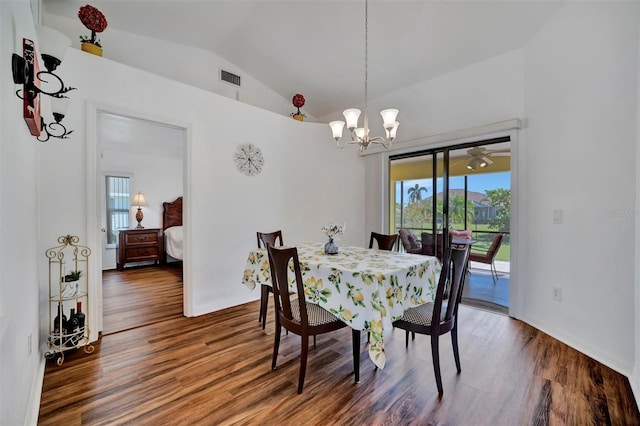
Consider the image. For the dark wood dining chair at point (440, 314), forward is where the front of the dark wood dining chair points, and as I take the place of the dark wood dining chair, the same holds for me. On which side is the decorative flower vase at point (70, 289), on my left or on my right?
on my left

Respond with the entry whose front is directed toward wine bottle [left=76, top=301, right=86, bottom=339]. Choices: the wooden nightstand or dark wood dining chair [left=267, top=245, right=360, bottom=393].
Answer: the wooden nightstand

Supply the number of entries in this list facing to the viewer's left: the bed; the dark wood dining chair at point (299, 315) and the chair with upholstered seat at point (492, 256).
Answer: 1

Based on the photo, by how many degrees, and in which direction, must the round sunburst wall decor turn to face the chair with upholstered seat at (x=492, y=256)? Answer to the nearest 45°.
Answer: approximately 90° to its left

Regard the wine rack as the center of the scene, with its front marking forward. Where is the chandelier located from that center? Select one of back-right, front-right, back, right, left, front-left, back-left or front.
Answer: front

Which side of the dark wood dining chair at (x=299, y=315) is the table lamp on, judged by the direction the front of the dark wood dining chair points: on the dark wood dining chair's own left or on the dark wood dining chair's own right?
on the dark wood dining chair's own left

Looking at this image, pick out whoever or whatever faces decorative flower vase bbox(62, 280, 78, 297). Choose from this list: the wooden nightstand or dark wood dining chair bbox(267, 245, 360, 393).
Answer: the wooden nightstand

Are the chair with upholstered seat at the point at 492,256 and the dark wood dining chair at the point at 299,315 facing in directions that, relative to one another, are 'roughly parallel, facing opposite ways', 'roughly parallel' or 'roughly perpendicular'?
roughly perpendicular

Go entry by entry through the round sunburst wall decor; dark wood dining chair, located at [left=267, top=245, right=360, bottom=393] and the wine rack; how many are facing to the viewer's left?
0

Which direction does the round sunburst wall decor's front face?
toward the camera

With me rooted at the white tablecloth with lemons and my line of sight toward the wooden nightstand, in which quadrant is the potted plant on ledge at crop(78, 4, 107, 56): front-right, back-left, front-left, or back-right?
front-left

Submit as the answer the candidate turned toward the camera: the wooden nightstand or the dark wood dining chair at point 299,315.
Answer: the wooden nightstand

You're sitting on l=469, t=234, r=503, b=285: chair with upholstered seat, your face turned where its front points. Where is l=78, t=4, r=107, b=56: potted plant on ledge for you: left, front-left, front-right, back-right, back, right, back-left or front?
front-left

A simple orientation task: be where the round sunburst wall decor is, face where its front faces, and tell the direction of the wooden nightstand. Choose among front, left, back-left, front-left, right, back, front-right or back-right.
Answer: back-right
